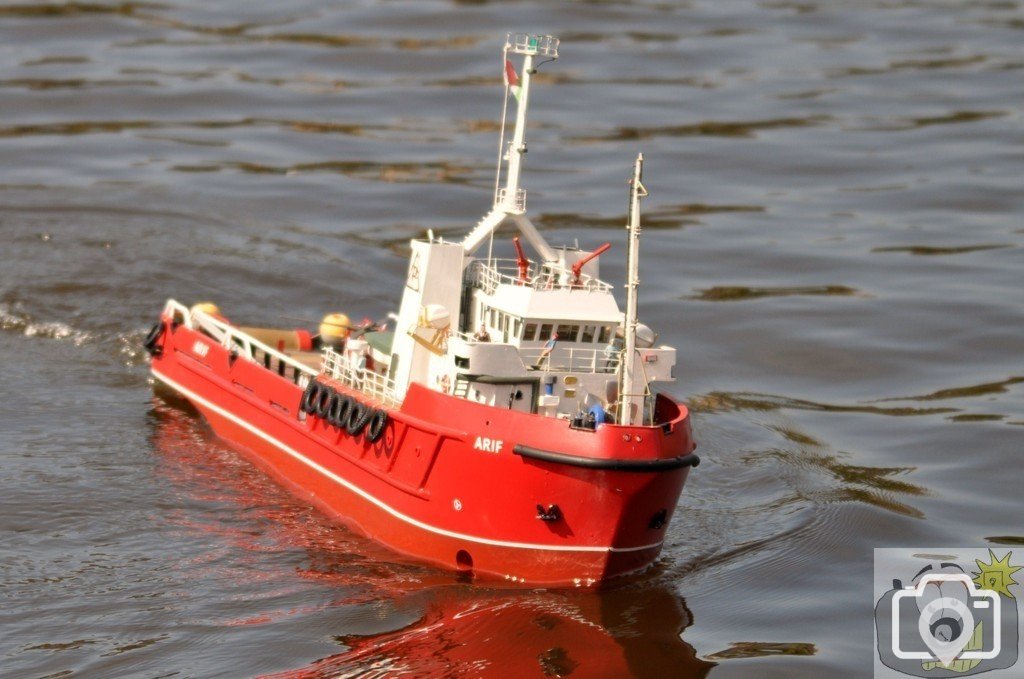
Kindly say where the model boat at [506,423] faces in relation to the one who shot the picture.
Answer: facing the viewer and to the right of the viewer
